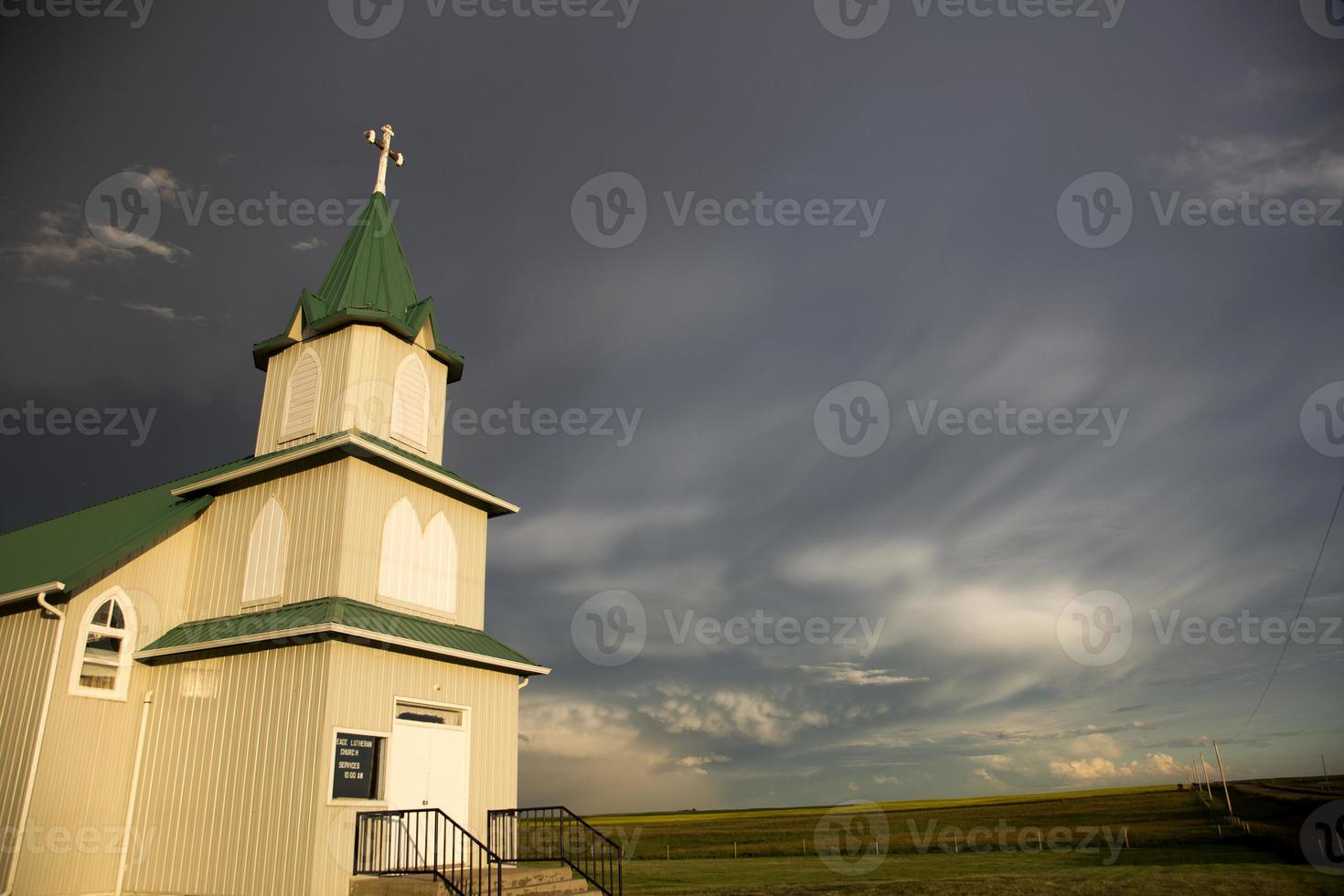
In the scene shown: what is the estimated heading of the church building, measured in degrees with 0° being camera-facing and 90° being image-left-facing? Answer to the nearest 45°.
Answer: approximately 315°
